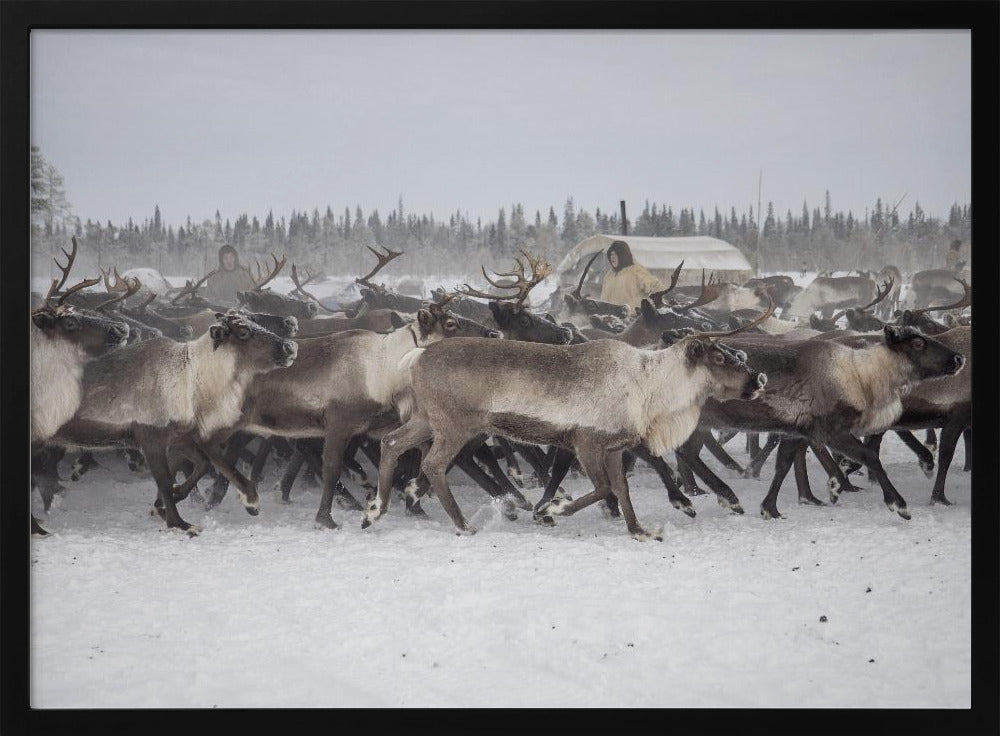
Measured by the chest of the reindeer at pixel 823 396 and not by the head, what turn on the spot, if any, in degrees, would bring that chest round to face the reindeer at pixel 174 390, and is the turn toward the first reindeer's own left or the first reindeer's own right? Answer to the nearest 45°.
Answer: approximately 180°

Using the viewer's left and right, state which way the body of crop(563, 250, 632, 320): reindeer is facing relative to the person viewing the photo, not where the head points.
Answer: facing to the right of the viewer

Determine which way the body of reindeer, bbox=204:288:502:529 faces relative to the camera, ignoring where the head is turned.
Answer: to the viewer's right

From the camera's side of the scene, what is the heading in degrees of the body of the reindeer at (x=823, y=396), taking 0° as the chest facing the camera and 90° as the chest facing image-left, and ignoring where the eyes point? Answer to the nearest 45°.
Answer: approximately 270°

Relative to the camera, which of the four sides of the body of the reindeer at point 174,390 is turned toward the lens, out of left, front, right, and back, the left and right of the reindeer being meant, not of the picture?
right

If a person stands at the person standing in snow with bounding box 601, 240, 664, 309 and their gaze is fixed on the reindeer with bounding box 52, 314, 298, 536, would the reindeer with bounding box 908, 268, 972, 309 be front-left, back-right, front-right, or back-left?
back-left

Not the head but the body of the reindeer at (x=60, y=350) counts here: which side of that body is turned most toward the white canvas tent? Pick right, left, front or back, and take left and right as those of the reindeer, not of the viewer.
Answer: left

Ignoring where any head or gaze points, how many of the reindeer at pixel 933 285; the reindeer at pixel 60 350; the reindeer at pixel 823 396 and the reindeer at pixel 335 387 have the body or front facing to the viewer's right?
4

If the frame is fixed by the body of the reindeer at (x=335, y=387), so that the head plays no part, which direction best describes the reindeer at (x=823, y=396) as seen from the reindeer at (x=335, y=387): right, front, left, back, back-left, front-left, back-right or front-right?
front

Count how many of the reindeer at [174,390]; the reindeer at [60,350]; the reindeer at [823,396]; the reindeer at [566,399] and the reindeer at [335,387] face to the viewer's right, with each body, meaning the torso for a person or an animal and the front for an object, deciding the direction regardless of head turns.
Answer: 5

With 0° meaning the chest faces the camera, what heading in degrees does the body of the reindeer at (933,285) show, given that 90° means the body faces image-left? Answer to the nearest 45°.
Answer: approximately 270°

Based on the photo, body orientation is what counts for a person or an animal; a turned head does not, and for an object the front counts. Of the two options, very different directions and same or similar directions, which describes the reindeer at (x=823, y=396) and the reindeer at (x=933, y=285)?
same or similar directions

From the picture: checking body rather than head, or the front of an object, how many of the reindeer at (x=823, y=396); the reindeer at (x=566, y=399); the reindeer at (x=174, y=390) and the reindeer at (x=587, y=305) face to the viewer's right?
4
